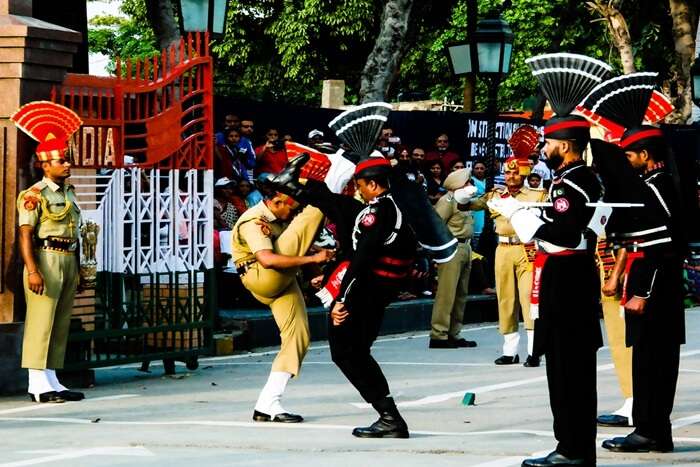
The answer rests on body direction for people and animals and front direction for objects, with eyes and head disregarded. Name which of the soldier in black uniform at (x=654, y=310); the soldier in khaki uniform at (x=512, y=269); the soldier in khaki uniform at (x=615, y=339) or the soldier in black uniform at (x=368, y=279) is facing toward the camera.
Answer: the soldier in khaki uniform at (x=512, y=269)

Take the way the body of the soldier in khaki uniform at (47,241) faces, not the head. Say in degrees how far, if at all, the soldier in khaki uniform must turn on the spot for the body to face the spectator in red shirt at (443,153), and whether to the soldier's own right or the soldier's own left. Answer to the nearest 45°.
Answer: approximately 90° to the soldier's own left

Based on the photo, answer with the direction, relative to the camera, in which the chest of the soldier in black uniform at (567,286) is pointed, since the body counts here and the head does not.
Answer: to the viewer's left

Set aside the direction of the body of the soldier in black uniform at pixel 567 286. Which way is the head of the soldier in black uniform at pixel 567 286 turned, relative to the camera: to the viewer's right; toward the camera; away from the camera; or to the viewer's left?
to the viewer's left

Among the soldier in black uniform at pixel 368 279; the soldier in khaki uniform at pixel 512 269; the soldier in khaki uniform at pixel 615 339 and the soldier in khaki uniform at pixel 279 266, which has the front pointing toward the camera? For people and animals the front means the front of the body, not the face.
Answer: the soldier in khaki uniform at pixel 512 269

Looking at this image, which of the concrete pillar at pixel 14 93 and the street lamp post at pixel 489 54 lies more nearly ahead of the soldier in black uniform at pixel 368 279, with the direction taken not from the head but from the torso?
the concrete pillar

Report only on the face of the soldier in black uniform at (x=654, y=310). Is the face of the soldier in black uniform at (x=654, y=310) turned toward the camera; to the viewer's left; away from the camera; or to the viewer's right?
to the viewer's left

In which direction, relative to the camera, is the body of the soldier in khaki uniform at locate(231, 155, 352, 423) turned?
to the viewer's right

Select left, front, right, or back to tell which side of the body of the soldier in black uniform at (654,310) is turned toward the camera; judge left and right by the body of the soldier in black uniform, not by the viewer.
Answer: left

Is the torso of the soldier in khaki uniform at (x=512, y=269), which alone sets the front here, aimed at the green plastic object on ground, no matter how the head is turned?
yes

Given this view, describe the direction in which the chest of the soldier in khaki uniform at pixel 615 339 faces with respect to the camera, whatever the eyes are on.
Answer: to the viewer's left

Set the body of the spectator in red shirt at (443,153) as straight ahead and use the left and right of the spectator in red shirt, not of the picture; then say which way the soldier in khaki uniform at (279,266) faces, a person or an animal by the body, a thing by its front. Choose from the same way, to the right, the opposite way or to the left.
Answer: to the left

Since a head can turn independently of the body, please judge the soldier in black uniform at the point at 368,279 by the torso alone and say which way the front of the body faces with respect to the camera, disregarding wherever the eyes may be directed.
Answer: to the viewer's left
